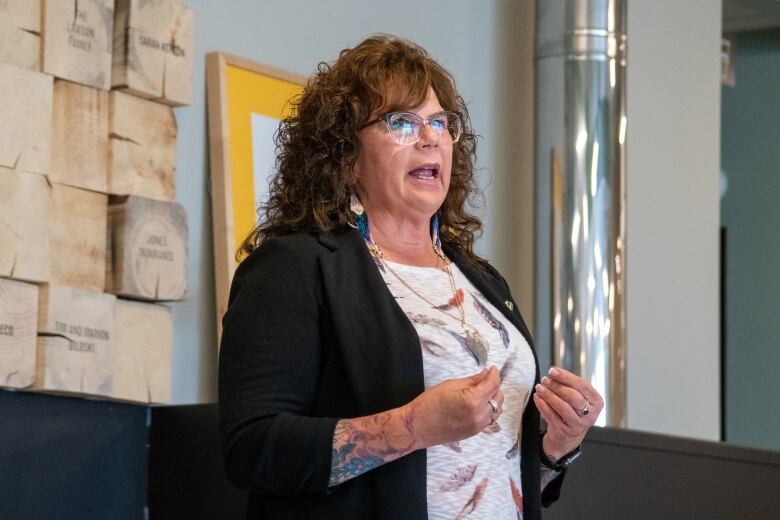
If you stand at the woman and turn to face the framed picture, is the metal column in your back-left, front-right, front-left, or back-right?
front-right

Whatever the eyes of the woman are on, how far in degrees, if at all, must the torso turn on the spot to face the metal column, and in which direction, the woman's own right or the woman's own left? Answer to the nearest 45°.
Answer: approximately 135° to the woman's own left

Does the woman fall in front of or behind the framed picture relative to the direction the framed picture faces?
in front

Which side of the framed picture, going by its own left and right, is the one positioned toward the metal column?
left

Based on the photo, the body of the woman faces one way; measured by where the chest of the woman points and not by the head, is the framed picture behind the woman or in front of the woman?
behind

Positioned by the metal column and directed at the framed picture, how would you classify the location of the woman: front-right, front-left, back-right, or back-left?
front-left

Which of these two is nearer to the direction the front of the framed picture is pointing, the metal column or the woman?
the woman

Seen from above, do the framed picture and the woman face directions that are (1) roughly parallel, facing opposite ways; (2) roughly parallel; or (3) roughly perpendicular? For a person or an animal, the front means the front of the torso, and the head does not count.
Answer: roughly parallel

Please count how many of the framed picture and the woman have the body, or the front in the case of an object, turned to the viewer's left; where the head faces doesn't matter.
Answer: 0

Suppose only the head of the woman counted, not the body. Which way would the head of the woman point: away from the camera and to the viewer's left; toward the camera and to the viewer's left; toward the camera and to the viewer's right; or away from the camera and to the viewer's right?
toward the camera and to the viewer's right

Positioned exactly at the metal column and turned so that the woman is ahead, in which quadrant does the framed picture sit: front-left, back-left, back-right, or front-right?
front-right

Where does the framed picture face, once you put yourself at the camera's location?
facing the viewer and to the right of the viewer
